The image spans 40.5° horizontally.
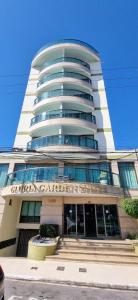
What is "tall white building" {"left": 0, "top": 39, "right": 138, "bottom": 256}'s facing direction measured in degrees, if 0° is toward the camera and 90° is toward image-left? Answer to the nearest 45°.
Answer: approximately 0°
